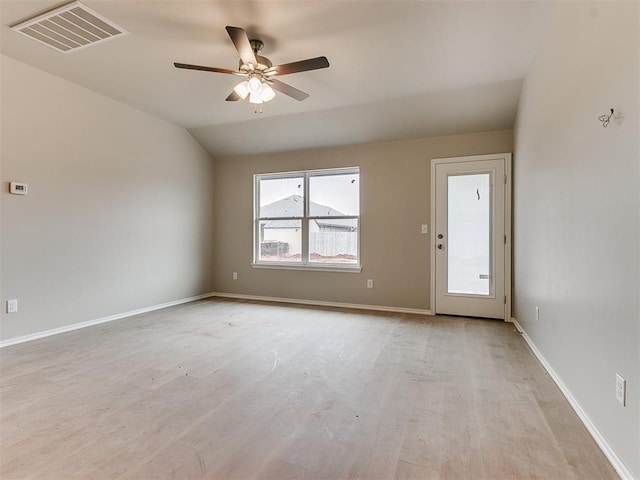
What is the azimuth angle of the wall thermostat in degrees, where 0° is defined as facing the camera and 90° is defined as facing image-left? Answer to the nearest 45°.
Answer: approximately 315°

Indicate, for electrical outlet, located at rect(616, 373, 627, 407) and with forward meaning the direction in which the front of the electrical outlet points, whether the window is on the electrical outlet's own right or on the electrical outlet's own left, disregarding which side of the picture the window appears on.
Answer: on the electrical outlet's own right

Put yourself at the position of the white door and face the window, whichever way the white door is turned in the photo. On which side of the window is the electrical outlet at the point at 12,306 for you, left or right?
left

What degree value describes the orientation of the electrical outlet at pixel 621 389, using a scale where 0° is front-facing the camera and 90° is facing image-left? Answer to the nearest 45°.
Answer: approximately 45°

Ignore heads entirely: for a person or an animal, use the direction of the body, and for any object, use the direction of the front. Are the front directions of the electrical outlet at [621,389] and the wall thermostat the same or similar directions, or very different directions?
very different directions

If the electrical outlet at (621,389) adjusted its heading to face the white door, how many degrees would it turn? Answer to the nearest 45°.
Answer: approximately 90° to its right
